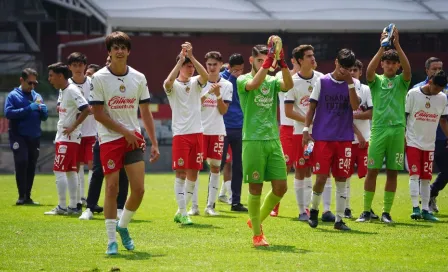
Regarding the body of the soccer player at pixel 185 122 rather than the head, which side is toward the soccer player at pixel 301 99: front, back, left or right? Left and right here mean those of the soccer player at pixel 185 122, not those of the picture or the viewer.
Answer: left

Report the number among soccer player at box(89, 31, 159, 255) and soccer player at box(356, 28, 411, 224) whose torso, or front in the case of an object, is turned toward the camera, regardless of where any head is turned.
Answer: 2

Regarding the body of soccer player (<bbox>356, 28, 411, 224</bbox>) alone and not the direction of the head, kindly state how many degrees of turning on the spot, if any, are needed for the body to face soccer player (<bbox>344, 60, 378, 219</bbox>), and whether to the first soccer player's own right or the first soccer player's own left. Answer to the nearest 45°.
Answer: approximately 135° to the first soccer player's own right
